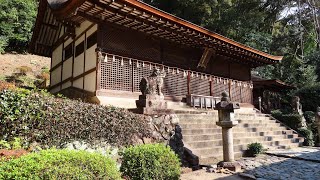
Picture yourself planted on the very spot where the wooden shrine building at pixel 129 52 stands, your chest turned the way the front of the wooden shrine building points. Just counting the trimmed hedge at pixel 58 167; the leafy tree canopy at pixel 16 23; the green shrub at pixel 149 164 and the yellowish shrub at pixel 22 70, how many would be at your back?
2

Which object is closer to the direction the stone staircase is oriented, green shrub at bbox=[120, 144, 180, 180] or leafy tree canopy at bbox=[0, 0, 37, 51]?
the green shrub

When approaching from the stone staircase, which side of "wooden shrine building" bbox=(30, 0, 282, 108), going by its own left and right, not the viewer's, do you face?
front

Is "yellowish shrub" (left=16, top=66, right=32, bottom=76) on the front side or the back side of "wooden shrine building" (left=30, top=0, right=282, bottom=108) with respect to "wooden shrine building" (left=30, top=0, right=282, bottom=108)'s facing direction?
on the back side

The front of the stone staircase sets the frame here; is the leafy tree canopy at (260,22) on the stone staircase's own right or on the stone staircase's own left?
on the stone staircase's own left

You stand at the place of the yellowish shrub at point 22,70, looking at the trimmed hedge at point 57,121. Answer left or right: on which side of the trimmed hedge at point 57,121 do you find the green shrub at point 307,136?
left

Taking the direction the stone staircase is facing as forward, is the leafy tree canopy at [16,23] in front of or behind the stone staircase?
behind

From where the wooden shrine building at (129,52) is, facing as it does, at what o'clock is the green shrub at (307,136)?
The green shrub is roughly at 10 o'clock from the wooden shrine building.

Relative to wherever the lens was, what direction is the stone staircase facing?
facing the viewer and to the right of the viewer

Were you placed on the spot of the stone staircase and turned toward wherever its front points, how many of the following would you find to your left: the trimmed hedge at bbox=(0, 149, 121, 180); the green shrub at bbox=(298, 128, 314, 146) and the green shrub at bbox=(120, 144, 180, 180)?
1

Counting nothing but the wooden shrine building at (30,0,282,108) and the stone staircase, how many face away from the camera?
0

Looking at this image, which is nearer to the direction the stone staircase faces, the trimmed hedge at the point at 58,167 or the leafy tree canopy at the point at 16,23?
the trimmed hedge

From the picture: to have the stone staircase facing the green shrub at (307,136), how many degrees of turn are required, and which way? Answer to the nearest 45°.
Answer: approximately 90° to its left

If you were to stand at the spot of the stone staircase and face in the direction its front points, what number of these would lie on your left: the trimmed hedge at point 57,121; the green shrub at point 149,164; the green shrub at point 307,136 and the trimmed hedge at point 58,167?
1

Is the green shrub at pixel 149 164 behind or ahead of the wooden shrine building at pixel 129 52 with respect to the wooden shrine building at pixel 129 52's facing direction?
ahead

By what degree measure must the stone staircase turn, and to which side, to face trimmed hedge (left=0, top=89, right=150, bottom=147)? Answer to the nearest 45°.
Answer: approximately 90° to its right
